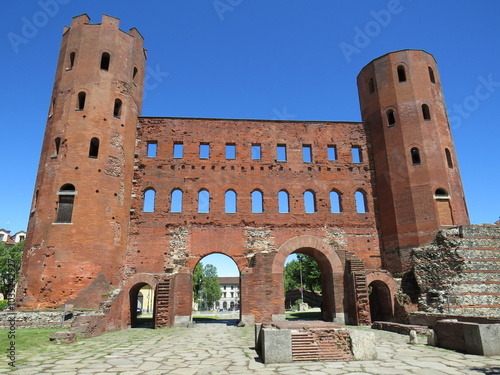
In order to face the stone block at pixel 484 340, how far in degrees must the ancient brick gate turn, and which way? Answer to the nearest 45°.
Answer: approximately 45° to its left

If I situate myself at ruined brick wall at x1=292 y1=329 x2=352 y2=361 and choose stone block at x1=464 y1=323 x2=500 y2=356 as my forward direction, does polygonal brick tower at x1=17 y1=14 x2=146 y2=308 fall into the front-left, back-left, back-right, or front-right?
back-left

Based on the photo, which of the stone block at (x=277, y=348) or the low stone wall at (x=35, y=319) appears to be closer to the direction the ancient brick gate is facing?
the stone block

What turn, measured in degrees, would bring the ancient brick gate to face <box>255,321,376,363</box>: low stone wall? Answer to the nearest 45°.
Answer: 0° — it already faces it

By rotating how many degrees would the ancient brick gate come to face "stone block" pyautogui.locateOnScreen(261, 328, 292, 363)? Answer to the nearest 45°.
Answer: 0° — it already faces it

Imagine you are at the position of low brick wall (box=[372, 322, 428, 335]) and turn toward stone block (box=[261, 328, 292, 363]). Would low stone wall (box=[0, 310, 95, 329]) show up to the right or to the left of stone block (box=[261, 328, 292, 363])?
right

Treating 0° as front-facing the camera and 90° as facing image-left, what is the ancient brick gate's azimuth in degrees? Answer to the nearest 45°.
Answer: approximately 0°

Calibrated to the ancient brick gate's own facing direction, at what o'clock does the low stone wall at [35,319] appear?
The low stone wall is roughly at 2 o'clock from the ancient brick gate.
